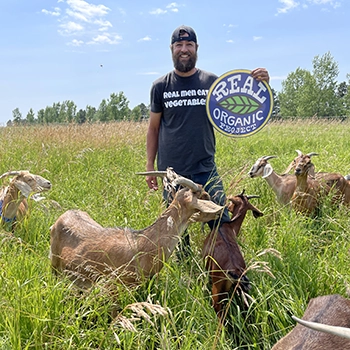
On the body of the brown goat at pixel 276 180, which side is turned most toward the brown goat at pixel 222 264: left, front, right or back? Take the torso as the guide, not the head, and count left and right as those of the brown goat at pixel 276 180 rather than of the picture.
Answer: left

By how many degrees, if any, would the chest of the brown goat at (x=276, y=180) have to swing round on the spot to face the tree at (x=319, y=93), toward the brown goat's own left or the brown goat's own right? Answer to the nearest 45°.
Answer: approximately 90° to the brown goat's own right

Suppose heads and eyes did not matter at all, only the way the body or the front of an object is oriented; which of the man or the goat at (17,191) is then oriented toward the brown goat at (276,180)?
the goat

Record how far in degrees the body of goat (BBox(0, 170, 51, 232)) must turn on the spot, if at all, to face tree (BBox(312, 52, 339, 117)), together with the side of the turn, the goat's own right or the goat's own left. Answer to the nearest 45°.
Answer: approximately 45° to the goat's own left

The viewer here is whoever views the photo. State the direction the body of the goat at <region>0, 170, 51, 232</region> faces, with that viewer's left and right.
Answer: facing to the right of the viewer

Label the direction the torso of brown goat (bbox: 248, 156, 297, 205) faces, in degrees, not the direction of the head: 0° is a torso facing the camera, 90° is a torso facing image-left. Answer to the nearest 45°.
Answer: approximately 90°

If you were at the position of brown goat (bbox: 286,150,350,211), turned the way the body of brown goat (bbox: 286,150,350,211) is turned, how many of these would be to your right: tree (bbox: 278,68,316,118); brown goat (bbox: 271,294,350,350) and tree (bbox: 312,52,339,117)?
2

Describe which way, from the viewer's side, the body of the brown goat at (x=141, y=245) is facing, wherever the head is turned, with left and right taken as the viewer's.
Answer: facing to the right of the viewer

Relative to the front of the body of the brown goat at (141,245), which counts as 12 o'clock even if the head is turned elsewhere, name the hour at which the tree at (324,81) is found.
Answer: The tree is roughly at 10 o'clock from the brown goat.

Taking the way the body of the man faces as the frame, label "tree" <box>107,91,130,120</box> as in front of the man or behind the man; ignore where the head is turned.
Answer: behind

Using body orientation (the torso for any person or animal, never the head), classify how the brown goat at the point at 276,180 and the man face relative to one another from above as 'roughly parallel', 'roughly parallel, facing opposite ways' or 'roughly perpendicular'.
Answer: roughly perpendicular
